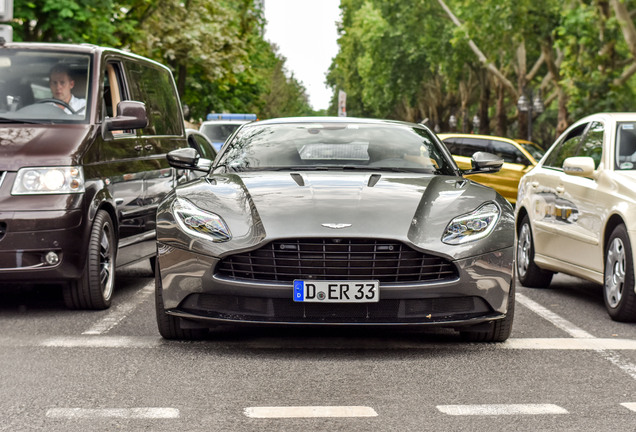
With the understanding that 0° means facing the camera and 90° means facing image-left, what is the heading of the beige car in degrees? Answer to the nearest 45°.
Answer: approximately 315°

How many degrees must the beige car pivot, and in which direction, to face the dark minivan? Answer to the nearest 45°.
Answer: approximately 135° to its right

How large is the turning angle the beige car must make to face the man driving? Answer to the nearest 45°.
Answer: approximately 135° to its right

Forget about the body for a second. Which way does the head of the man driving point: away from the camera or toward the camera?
toward the camera

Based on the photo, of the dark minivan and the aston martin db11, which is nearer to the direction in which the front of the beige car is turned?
the aston martin db11

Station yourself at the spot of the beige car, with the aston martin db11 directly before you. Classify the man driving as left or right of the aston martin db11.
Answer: right

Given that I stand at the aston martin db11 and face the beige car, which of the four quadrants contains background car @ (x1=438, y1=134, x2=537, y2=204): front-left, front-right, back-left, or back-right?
front-left

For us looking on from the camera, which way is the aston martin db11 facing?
facing the viewer

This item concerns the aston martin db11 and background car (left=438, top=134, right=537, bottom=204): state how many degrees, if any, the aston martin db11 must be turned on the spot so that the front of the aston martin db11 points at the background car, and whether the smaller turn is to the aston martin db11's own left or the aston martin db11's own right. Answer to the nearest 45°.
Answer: approximately 180°

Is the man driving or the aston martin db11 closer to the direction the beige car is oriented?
the aston martin db11

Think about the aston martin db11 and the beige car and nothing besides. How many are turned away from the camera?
0

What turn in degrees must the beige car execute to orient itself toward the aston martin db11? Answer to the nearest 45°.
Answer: approximately 90° to its right

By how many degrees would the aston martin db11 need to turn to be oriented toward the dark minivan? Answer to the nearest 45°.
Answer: approximately 135° to its right
